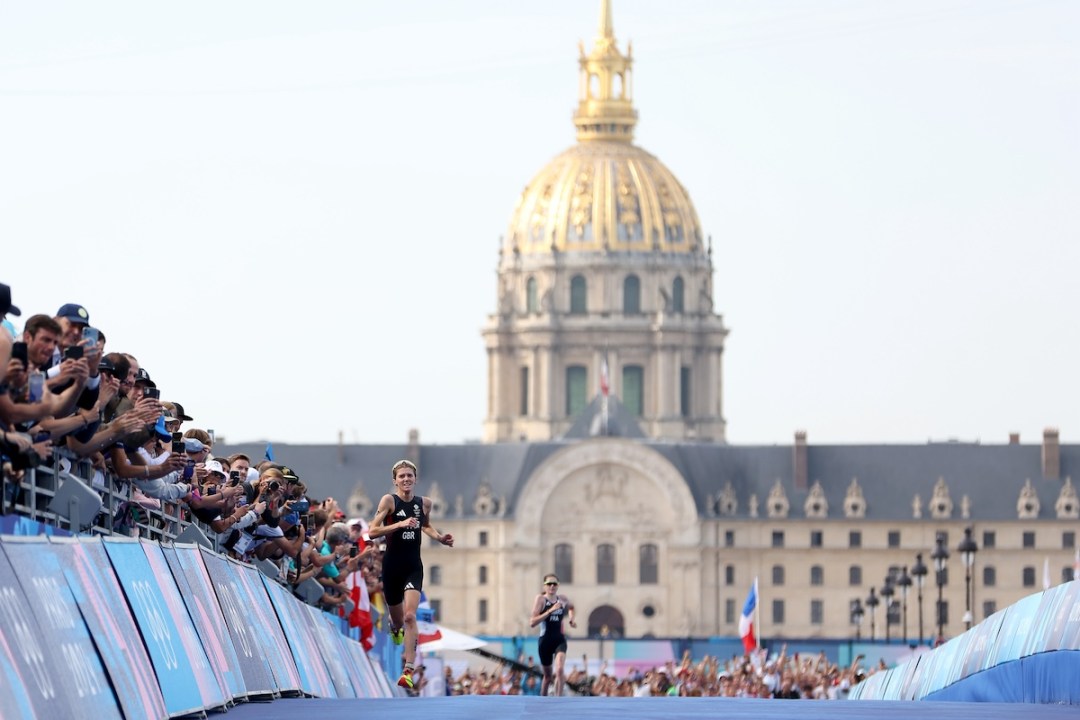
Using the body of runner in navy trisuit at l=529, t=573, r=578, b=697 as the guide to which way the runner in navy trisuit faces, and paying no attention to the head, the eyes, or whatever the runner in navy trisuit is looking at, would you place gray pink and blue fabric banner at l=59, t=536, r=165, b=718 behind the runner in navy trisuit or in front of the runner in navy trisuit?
in front

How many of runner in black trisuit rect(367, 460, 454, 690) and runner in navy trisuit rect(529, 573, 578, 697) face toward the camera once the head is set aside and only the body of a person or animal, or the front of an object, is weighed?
2

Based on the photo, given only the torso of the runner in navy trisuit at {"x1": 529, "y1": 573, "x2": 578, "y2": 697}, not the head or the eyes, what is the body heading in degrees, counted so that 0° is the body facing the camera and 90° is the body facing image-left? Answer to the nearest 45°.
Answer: approximately 0°

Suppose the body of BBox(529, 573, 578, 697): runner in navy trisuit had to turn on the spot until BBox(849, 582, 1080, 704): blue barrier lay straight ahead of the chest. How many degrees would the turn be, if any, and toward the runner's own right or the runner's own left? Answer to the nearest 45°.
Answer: approximately 45° to the runner's own left

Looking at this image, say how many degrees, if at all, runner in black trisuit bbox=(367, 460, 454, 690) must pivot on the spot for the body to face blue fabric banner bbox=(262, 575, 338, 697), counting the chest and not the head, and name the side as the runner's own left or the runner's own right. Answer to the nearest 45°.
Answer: approximately 135° to the runner's own right

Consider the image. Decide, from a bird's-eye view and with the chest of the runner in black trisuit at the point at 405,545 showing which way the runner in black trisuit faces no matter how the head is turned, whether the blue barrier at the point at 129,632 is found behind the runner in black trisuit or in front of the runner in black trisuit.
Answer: in front

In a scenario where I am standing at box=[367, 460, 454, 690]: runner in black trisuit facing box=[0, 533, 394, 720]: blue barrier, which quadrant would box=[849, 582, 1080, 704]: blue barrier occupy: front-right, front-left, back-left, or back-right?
back-left

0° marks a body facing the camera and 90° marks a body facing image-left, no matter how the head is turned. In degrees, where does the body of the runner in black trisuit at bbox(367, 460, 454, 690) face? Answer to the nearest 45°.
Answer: approximately 0°
